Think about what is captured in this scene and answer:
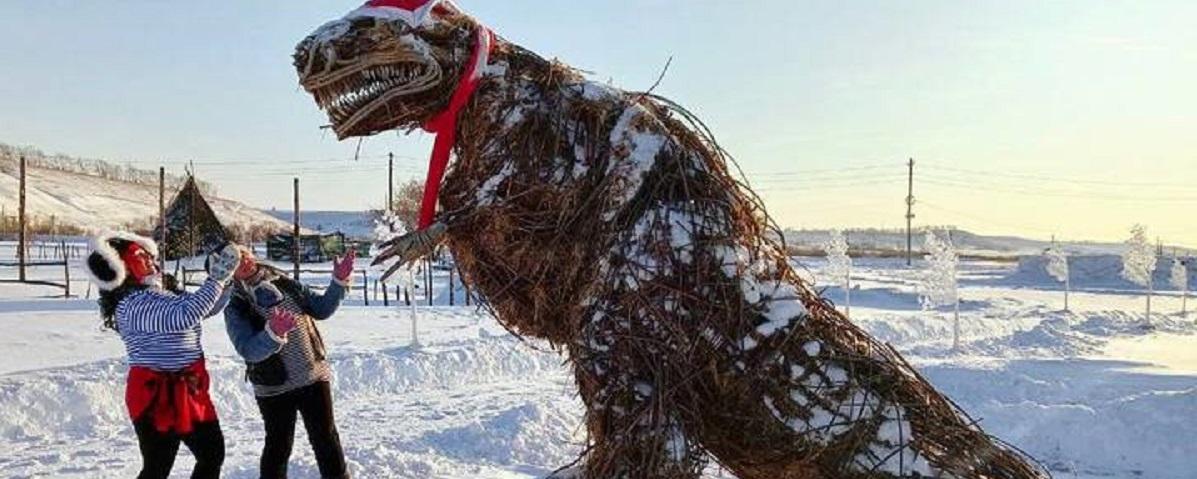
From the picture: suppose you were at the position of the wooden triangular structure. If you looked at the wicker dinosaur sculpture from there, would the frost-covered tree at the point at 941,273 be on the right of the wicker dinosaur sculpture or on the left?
left

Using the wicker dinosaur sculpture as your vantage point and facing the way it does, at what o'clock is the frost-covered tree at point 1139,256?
The frost-covered tree is roughly at 4 o'clock from the wicker dinosaur sculpture.

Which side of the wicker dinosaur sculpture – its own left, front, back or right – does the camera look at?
left

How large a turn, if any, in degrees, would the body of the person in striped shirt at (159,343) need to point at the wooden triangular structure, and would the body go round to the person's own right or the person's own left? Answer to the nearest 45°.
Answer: approximately 90° to the person's own left

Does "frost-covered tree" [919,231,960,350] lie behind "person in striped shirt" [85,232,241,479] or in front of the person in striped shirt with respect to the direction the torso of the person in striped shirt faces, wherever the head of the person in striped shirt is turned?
in front

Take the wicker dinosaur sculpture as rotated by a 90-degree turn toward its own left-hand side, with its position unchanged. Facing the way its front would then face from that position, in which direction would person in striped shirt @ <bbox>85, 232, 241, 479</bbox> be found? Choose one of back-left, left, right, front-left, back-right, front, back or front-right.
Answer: back-right

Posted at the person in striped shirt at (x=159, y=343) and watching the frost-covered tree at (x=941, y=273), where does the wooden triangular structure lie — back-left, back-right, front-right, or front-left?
front-left

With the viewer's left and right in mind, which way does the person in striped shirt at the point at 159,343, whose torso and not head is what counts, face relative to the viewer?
facing to the right of the viewer

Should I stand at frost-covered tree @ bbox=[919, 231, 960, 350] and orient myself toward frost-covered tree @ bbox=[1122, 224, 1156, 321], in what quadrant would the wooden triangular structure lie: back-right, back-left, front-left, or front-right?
back-left

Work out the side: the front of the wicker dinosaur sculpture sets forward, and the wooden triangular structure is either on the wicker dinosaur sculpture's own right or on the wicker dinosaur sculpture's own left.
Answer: on the wicker dinosaur sculpture's own right
